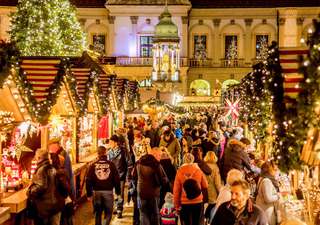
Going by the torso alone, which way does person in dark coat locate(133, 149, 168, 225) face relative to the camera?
away from the camera

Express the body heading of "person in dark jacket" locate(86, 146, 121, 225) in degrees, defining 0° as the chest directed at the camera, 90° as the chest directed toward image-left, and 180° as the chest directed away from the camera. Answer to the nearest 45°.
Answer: approximately 180°

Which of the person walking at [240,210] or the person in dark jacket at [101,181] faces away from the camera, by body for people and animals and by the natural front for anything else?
the person in dark jacket

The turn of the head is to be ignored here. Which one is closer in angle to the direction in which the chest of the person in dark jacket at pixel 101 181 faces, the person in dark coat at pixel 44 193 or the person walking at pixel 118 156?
the person walking

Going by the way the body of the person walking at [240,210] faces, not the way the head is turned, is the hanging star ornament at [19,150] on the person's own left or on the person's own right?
on the person's own right

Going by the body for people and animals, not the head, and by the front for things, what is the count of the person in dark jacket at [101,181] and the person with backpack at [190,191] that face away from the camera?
2

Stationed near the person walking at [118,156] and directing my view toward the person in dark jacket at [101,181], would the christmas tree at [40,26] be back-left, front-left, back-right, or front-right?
back-right

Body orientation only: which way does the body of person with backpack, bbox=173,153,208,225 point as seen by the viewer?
away from the camera

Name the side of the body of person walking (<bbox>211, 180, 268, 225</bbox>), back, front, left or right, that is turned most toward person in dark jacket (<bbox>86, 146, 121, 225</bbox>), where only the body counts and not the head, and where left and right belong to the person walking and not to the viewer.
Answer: right
